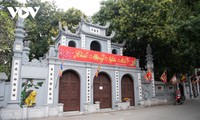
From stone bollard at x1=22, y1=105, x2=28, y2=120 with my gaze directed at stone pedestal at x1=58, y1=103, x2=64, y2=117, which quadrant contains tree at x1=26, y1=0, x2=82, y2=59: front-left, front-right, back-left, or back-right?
front-left

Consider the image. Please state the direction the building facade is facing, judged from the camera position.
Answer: facing the viewer and to the right of the viewer
